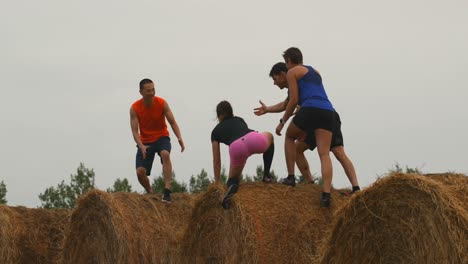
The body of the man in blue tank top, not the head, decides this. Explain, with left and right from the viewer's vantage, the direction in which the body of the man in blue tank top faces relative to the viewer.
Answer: facing away from the viewer and to the left of the viewer

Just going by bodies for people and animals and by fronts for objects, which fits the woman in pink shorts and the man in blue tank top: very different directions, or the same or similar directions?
same or similar directions

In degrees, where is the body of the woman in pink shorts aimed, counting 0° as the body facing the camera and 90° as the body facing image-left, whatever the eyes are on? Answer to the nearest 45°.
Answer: approximately 135°

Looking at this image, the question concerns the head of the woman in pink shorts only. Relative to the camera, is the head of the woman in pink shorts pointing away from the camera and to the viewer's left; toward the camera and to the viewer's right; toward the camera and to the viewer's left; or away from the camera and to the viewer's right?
away from the camera and to the viewer's left

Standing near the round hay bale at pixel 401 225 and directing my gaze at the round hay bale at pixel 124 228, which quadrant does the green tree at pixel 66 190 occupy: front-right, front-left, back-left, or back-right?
front-right

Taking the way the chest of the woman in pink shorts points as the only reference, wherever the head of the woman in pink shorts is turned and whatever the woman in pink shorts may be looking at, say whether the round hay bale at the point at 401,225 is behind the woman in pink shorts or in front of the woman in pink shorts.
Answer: behind
